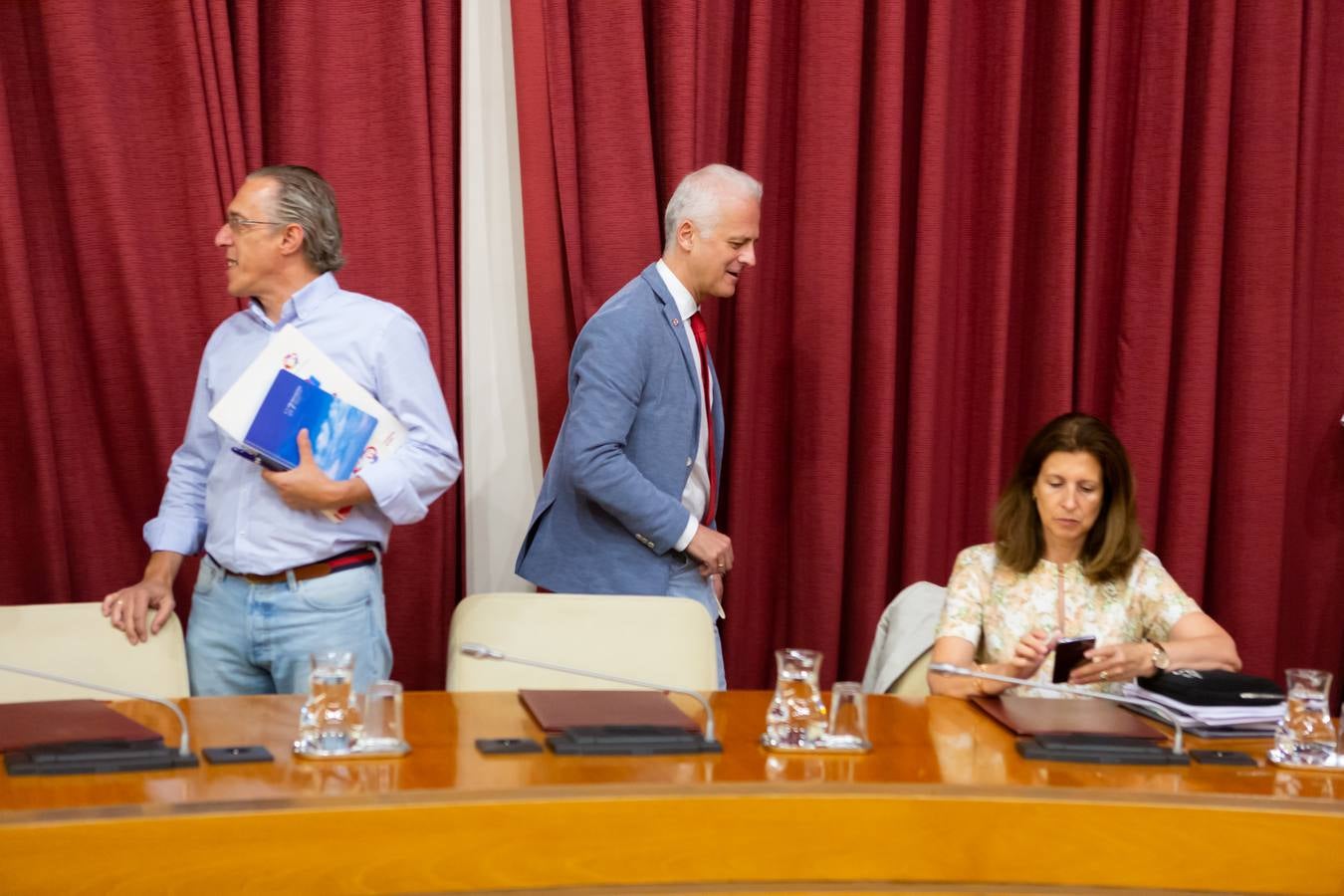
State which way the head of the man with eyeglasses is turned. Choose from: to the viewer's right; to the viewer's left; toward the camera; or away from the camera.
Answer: to the viewer's left

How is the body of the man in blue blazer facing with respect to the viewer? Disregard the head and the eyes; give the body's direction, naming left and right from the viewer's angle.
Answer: facing to the right of the viewer

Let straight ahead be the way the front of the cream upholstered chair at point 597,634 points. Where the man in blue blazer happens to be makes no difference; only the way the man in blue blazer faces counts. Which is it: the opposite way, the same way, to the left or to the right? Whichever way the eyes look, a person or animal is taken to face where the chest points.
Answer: to the left

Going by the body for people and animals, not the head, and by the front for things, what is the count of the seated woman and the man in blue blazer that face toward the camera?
1

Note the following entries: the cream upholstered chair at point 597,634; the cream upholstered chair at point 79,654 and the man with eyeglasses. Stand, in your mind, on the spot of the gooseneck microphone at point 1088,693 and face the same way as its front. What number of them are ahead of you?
3

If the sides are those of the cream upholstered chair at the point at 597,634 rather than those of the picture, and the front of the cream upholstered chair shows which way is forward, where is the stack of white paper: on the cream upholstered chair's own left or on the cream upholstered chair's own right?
on the cream upholstered chair's own left

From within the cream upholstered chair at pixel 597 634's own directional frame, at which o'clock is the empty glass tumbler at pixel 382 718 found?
The empty glass tumbler is roughly at 1 o'clock from the cream upholstered chair.

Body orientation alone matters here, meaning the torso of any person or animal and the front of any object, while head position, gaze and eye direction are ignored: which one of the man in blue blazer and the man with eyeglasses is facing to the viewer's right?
the man in blue blazer

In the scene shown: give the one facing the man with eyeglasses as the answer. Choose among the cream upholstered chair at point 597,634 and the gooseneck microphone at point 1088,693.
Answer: the gooseneck microphone
